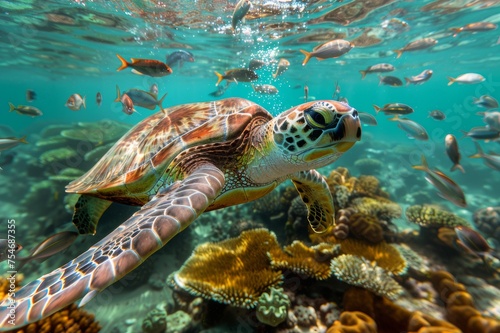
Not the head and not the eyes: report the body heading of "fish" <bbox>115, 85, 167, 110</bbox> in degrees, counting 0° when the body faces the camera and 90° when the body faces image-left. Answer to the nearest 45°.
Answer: approximately 90°

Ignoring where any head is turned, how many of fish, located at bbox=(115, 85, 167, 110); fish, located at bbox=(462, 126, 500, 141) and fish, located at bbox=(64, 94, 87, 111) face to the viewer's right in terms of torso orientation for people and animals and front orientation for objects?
1

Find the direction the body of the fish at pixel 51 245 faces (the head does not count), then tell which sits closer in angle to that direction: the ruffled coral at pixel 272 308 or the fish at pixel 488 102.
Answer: the fish

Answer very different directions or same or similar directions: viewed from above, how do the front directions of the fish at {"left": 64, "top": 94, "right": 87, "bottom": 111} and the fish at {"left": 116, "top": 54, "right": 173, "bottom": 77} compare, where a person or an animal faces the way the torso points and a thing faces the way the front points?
very different directions

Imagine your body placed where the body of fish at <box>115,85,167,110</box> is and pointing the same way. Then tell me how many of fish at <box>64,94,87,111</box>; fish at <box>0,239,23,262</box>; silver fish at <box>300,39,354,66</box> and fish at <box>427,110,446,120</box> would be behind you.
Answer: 2

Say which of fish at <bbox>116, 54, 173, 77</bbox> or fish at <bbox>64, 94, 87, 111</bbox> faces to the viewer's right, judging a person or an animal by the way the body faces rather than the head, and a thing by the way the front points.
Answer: fish at <bbox>116, 54, 173, 77</bbox>

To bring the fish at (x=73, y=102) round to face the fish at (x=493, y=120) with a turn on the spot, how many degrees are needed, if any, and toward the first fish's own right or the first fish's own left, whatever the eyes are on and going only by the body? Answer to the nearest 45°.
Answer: approximately 135° to the first fish's own left
